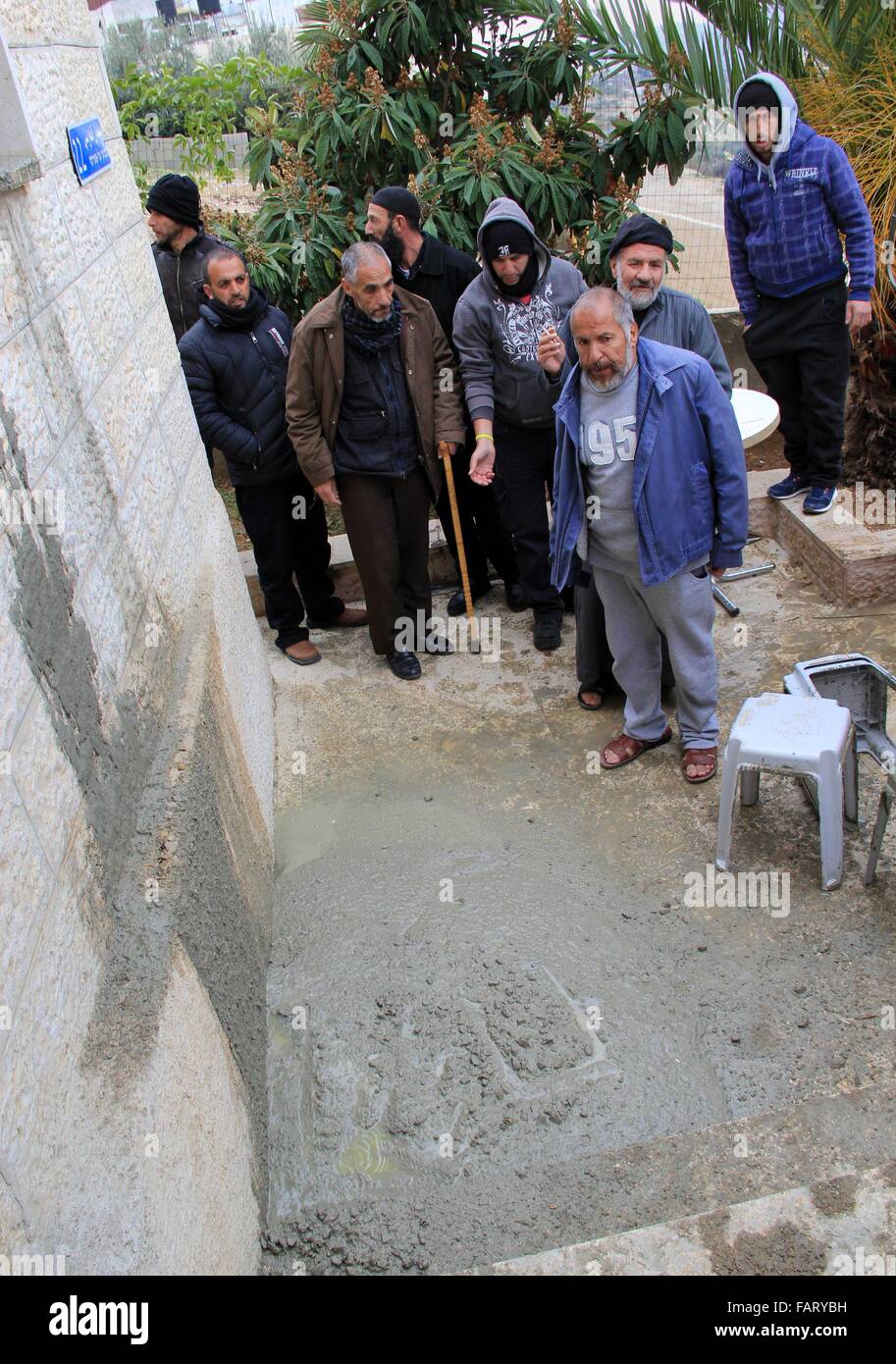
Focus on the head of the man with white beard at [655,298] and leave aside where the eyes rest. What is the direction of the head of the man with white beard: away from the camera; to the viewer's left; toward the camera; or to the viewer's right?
toward the camera

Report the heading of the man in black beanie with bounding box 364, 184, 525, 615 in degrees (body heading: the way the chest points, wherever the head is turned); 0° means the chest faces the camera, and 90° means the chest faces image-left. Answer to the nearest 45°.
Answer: approximately 45°

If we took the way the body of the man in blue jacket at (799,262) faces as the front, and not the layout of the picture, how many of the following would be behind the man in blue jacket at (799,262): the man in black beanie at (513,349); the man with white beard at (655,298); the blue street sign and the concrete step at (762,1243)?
0

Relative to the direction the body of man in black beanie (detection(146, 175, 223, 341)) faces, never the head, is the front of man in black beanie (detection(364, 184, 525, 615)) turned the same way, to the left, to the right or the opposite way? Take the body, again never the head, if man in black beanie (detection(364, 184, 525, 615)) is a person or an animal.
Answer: the same way

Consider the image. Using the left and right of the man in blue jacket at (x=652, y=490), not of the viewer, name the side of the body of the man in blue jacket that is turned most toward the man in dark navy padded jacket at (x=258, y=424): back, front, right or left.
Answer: right

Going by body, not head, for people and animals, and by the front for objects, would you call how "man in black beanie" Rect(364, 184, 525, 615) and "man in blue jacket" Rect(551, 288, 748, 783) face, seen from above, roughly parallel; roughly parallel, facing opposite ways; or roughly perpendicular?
roughly parallel

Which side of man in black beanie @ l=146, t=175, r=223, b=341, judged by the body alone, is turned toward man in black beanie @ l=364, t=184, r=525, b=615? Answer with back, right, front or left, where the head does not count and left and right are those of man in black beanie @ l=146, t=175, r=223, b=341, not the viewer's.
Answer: left

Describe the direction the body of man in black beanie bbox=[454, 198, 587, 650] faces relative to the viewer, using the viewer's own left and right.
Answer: facing the viewer

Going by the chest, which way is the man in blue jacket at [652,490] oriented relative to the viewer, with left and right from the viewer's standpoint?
facing the viewer and to the left of the viewer

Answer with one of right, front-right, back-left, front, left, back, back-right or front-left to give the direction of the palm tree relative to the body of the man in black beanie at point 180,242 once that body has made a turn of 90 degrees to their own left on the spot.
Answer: front-left

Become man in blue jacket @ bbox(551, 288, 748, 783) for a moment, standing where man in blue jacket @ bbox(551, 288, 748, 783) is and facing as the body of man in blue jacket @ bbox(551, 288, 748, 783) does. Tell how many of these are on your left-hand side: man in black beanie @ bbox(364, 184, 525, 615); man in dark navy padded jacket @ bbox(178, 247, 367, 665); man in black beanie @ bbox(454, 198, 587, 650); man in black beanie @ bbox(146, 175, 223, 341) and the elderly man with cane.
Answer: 0

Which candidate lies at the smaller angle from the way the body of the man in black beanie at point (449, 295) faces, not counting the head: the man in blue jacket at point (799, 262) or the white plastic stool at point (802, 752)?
the white plastic stool

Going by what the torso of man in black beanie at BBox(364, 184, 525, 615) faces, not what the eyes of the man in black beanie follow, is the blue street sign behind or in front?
in front

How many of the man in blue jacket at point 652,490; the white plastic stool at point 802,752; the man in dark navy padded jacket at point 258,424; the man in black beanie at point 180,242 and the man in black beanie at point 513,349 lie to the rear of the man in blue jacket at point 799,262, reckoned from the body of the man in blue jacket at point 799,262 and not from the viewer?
0

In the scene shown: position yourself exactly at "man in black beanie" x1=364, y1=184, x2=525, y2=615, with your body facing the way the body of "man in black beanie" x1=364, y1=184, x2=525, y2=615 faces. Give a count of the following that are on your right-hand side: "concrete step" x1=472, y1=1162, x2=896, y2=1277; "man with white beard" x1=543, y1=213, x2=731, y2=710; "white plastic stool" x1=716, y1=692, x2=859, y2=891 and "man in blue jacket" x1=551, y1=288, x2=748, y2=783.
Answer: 0

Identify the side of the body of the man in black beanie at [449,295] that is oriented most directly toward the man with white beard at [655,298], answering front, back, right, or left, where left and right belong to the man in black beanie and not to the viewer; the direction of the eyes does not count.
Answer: left

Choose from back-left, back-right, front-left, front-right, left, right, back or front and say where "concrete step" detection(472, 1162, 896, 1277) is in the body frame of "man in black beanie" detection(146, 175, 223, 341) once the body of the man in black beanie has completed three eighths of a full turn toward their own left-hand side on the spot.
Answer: right

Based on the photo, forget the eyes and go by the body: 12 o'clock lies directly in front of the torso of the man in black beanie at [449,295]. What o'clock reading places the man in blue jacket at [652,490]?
The man in blue jacket is roughly at 10 o'clock from the man in black beanie.

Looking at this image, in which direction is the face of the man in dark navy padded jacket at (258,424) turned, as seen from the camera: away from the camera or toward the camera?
toward the camera

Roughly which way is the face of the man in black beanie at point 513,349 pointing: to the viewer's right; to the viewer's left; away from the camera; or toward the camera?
toward the camera
